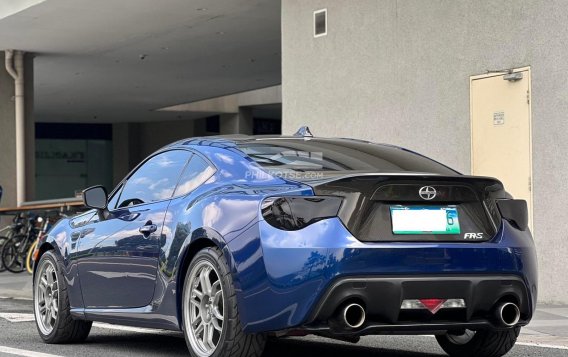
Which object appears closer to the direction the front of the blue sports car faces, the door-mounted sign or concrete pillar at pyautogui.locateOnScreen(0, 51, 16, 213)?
the concrete pillar

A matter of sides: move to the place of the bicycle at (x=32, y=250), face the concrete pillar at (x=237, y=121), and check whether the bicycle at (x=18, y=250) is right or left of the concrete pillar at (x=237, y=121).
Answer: left

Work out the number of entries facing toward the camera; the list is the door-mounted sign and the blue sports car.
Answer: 1

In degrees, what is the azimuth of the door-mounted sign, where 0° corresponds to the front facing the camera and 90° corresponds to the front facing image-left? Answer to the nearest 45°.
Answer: approximately 0°

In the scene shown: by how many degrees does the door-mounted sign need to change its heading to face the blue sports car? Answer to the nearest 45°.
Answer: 0° — it already faces it

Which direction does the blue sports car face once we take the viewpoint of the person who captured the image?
facing away from the viewer and to the left of the viewer

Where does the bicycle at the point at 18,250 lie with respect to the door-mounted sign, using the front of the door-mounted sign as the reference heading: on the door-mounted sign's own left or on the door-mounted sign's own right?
on the door-mounted sign's own right

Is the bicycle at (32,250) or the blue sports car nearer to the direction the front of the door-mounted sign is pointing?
the blue sports car
